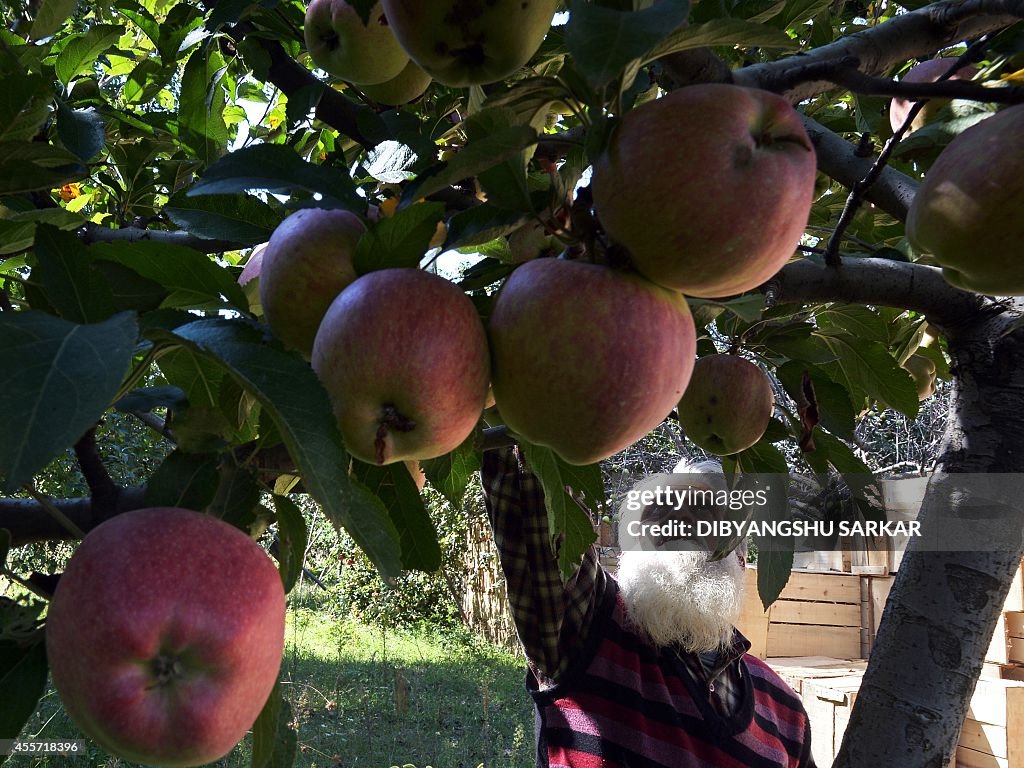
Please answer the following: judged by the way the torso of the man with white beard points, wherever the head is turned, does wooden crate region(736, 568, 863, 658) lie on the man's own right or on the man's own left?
on the man's own left

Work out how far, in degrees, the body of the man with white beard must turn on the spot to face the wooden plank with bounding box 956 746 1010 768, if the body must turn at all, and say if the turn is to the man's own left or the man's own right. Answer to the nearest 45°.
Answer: approximately 90° to the man's own left

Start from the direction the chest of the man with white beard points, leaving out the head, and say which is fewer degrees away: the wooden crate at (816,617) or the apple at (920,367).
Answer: the apple

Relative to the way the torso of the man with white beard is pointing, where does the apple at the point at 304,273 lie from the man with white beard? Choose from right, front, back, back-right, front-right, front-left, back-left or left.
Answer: front-right

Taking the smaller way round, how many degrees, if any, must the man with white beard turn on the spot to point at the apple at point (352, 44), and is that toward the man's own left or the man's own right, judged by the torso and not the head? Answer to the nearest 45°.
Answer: approximately 45° to the man's own right

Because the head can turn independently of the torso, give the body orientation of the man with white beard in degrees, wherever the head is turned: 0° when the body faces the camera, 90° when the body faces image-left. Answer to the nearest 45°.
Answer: approximately 315°

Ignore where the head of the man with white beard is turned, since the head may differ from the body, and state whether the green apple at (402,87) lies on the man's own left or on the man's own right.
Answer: on the man's own right
